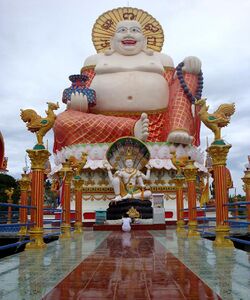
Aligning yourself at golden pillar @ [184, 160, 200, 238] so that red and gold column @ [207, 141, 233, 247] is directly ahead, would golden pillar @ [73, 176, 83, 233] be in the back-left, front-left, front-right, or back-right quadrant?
back-right

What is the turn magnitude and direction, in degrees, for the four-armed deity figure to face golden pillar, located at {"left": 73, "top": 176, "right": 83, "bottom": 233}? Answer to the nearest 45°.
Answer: approximately 45° to its right

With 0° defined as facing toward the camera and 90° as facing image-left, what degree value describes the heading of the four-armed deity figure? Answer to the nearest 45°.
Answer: approximately 0°

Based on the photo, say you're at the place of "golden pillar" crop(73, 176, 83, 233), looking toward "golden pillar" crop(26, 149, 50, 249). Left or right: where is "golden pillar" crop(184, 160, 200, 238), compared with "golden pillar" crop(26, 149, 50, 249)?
left

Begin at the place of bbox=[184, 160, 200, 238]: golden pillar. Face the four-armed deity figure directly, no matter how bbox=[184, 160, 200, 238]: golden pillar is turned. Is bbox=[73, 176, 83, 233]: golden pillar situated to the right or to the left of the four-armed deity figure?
left

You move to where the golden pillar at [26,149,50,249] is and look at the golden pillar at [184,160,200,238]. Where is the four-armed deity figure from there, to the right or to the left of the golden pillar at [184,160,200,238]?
left
